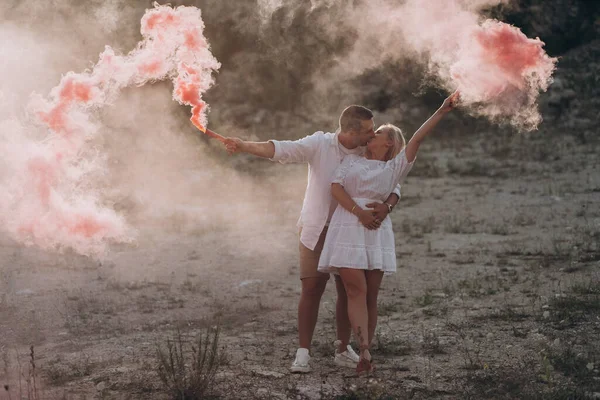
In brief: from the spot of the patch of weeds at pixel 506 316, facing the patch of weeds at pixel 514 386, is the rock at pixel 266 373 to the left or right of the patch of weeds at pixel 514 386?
right

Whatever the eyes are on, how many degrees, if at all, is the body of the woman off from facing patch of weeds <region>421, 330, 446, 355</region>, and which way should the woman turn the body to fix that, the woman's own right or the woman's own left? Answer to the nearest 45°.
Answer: approximately 135° to the woman's own left

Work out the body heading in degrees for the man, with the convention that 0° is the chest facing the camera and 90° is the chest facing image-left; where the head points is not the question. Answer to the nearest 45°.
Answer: approximately 315°

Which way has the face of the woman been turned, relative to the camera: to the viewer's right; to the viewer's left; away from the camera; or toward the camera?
to the viewer's left

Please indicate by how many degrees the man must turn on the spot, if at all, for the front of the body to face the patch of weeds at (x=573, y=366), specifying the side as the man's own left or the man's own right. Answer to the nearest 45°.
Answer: approximately 45° to the man's own left

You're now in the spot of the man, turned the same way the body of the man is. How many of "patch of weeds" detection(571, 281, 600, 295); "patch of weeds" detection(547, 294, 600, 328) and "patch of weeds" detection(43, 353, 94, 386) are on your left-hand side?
2

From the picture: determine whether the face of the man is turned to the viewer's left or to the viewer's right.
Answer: to the viewer's right

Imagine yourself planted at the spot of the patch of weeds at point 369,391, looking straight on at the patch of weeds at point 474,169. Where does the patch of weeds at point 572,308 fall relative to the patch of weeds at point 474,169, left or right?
right

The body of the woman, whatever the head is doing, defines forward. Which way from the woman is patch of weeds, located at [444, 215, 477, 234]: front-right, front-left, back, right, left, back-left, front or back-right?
back

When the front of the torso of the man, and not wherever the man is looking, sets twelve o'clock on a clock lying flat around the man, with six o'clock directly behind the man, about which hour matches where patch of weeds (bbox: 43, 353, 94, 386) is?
The patch of weeds is roughly at 5 o'clock from the man.

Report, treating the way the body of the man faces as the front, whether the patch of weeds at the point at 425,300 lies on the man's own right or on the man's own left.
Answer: on the man's own left

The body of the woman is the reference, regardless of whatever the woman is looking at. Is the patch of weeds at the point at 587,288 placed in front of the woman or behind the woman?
behind
